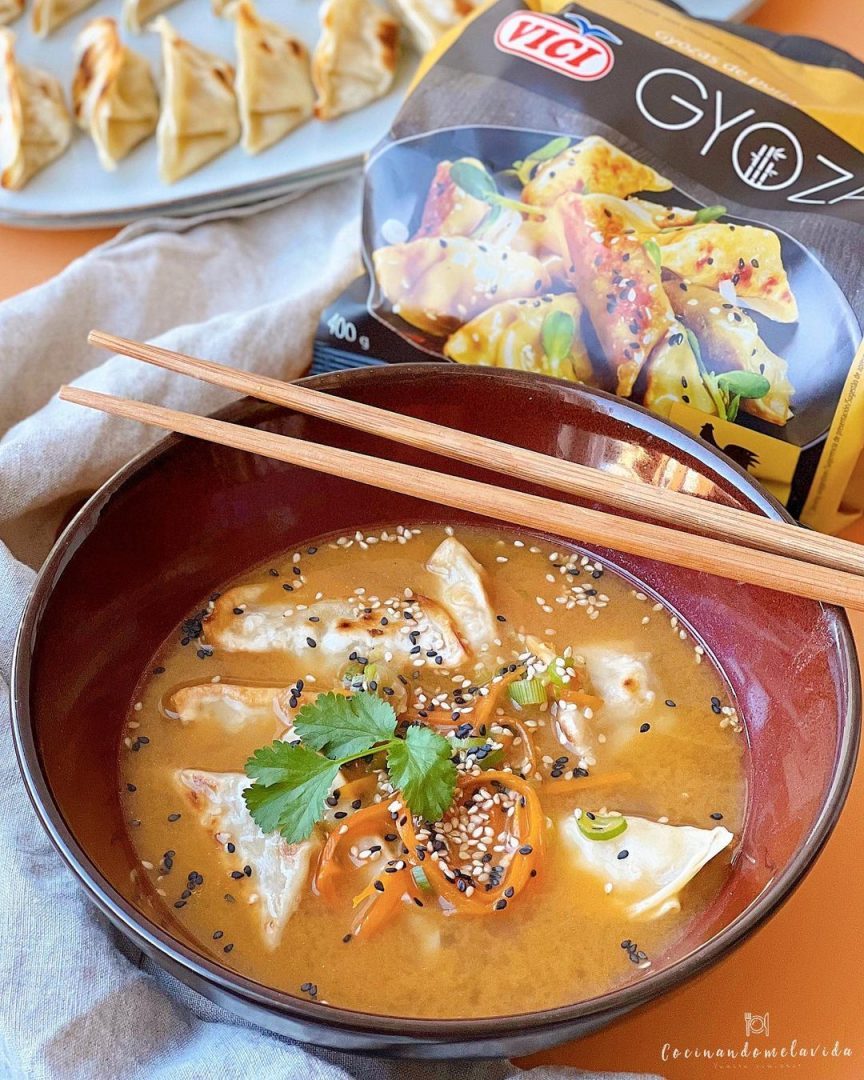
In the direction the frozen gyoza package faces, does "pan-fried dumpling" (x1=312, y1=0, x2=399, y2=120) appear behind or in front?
behind

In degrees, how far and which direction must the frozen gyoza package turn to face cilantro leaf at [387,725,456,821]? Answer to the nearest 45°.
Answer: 0° — it already faces it

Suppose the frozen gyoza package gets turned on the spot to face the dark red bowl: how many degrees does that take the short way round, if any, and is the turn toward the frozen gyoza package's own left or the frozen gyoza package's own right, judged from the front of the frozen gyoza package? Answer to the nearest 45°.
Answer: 0° — it already faces it

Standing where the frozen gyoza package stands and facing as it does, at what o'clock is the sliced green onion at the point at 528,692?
The sliced green onion is roughly at 12 o'clock from the frozen gyoza package.

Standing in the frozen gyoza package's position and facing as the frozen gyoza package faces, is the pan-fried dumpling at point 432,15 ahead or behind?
behind

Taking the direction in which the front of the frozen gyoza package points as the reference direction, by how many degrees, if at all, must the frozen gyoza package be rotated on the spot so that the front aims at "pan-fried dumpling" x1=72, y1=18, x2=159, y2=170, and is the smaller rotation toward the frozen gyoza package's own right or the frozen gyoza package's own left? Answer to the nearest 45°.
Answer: approximately 135° to the frozen gyoza package's own right

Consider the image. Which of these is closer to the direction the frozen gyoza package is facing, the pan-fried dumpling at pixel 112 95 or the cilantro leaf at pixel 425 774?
the cilantro leaf

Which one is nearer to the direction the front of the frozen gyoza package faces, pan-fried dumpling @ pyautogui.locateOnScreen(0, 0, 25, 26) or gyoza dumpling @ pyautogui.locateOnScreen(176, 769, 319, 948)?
the gyoza dumpling

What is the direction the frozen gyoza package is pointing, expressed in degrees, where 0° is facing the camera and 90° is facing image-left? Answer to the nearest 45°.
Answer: approximately 0°

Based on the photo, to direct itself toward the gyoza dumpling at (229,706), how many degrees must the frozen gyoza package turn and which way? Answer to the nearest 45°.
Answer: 0° — it already faces it

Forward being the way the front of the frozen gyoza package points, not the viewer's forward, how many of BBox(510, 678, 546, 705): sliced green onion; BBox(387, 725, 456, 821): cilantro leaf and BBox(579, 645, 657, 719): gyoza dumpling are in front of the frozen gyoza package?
3
